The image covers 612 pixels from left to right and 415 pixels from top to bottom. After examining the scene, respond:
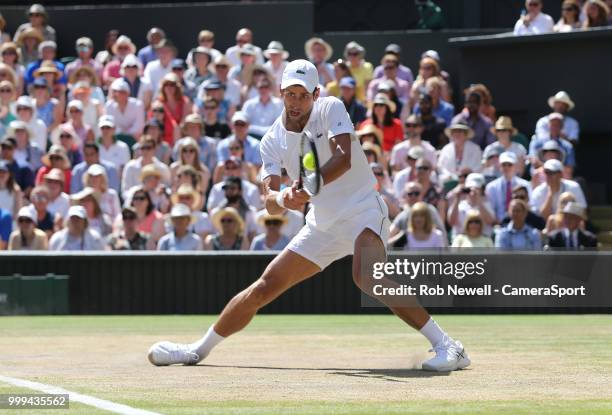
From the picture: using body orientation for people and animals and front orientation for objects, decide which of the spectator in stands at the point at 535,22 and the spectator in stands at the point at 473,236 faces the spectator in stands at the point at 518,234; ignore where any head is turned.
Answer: the spectator in stands at the point at 535,22

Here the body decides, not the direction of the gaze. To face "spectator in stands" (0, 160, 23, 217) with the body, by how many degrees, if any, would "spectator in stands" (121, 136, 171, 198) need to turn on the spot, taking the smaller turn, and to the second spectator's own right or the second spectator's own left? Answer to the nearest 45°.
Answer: approximately 90° to the second spectator's own right

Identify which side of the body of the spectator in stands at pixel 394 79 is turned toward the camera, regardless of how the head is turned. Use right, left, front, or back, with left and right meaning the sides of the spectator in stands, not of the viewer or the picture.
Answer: front

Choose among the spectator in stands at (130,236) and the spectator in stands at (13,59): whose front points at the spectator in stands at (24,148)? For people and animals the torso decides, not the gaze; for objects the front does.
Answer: the spectator in stands at (13,59)

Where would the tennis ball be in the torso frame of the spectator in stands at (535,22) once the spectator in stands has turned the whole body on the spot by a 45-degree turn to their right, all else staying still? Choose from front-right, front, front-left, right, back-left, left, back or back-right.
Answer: front-left

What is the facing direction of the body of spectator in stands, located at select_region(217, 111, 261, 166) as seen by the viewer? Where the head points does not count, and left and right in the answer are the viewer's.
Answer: facing the viewer

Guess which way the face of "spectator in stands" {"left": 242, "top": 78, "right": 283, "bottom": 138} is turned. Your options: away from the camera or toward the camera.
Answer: toward the camera

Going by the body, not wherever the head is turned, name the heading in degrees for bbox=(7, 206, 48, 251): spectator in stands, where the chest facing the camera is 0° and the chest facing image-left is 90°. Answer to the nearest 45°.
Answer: approximately 0°

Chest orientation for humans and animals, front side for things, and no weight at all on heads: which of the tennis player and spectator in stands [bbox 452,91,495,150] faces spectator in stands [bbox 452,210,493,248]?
spectator in stands [bbox 452,91,495,150]

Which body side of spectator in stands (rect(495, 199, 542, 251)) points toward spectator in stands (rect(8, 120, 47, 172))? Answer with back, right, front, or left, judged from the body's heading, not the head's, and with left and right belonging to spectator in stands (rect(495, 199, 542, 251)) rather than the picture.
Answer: right

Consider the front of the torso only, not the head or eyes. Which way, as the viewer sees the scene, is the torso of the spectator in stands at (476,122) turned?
toward the camera

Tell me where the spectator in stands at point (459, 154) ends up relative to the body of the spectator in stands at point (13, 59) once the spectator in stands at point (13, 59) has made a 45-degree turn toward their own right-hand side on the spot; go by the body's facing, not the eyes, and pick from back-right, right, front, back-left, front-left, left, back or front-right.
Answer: left

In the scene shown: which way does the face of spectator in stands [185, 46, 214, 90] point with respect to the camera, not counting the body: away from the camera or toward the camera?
toward the camera

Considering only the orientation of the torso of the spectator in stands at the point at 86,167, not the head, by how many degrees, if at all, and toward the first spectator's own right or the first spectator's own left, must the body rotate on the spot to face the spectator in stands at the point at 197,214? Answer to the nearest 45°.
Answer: approximately 45° to the first spectator's own left

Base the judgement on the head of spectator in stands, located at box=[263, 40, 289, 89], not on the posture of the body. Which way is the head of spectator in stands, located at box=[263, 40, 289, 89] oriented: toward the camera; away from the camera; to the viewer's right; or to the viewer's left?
toward the camera

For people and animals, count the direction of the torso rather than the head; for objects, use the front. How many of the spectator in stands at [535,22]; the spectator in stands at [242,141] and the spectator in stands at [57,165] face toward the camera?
3

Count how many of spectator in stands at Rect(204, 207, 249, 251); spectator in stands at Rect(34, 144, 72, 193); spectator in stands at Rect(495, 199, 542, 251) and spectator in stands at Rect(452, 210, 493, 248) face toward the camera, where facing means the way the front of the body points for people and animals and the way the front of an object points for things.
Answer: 4

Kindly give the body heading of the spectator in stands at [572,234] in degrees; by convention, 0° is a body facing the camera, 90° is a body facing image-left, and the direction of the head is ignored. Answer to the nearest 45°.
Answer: approximately 0°

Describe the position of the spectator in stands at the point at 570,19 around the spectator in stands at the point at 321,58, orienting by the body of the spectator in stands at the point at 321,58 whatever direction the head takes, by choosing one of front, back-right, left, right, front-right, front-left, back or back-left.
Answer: left
